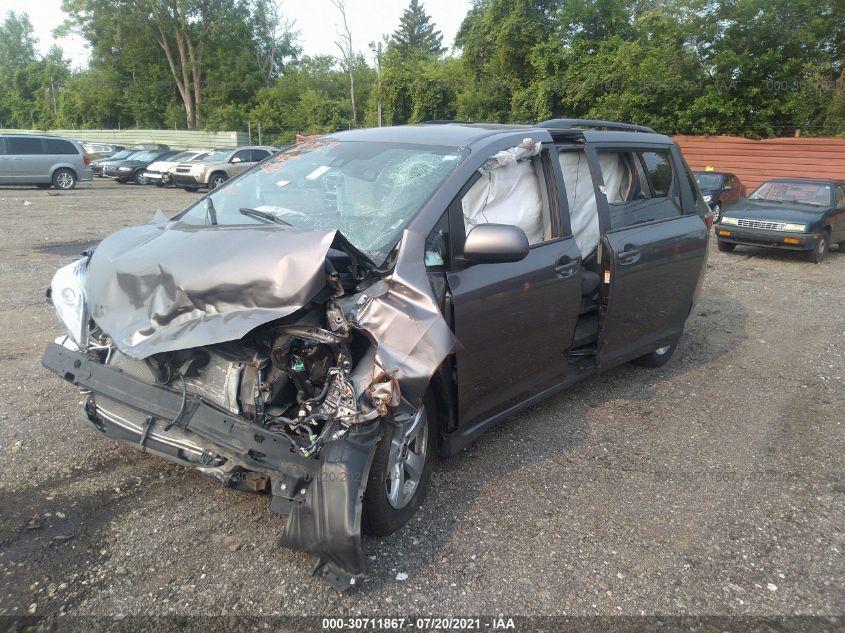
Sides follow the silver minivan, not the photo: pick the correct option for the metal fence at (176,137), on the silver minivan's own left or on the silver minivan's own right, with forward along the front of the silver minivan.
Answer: on the silver minivan's own right

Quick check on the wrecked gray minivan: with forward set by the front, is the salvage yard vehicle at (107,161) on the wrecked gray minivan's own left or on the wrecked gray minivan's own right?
on the wrecked gray minivan's own right

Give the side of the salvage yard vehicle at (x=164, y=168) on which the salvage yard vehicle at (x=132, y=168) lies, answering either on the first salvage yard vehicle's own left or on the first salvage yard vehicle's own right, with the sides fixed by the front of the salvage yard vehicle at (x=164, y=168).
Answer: on the first salvage yard vehicle's own right

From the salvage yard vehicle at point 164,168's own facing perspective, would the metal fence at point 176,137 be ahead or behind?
behind

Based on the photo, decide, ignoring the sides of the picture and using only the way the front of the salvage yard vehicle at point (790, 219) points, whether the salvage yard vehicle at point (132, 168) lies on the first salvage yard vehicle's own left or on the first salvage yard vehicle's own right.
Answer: on the first salvage yard vehicle's own right

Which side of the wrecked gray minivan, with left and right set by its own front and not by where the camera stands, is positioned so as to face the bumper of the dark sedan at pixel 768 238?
back

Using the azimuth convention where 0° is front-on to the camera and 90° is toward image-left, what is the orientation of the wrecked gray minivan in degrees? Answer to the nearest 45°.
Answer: approximately 45°

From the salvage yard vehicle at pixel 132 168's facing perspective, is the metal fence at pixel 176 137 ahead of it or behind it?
behind

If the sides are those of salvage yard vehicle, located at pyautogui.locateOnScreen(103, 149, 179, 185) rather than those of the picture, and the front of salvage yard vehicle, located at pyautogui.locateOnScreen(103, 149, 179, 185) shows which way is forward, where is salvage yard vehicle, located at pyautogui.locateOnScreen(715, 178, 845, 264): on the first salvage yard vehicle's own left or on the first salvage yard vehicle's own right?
on the first salvage yard vehicle's own left
